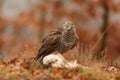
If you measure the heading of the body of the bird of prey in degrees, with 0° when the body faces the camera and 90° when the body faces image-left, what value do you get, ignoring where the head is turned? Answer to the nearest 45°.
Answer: approximately 315°
